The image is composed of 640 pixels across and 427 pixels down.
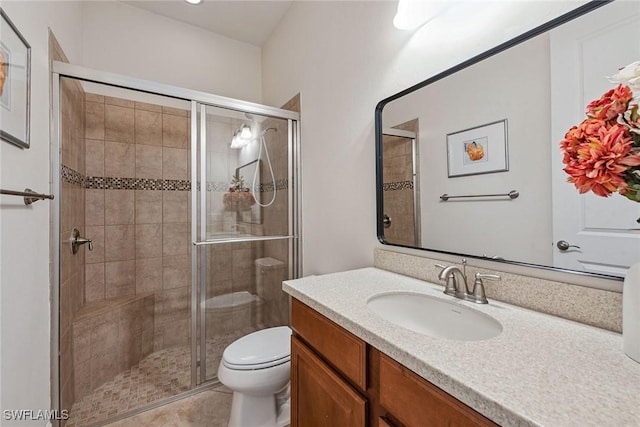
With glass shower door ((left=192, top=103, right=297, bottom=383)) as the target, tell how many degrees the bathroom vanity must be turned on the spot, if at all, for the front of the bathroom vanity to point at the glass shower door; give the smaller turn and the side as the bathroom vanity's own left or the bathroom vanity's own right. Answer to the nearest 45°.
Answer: approximately 90° to the bathroom vanity's own right

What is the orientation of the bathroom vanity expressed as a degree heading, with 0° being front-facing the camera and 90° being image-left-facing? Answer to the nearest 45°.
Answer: approximately 45°

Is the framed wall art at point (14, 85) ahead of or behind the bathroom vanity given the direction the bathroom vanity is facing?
ahead

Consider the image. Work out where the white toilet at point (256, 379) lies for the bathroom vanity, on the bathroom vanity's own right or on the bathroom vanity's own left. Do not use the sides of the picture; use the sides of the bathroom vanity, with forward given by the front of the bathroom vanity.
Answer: on the bathroom vanity's own right

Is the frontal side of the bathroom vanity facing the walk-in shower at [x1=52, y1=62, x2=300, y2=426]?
no

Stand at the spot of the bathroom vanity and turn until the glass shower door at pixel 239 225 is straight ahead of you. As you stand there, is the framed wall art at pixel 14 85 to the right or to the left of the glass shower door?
left

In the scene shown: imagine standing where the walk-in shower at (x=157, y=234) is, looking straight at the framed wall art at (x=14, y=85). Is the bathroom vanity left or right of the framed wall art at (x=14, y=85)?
left
